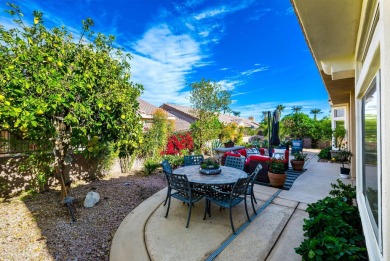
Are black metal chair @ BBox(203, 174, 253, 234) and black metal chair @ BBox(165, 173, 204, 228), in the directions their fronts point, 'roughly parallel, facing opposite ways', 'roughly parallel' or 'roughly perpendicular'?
roughly perpendicular

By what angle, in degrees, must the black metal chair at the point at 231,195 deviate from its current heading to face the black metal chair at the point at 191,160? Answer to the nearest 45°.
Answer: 0° — it already faces it

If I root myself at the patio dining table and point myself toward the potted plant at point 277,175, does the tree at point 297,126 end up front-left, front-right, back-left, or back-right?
front-left

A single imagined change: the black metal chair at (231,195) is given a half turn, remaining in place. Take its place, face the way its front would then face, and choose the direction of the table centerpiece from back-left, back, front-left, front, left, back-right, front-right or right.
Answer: back

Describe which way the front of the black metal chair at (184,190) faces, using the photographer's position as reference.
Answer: facing away from the viewer and to the right of the viewer

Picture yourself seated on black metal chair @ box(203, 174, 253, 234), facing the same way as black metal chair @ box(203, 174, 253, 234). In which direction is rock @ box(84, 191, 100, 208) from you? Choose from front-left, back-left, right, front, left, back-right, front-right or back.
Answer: front-left

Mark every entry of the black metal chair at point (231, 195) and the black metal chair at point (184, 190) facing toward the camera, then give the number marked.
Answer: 0

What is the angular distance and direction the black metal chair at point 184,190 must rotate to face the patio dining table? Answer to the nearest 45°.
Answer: approximately 45° to its right

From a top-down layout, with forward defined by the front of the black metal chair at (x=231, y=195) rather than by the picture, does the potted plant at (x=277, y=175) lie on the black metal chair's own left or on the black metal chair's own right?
on the black metal chair's own right

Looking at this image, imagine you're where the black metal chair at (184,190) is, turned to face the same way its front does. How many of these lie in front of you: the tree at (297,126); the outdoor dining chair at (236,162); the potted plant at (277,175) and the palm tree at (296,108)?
4

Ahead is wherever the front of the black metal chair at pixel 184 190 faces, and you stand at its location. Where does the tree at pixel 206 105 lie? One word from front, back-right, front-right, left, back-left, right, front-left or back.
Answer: front-left

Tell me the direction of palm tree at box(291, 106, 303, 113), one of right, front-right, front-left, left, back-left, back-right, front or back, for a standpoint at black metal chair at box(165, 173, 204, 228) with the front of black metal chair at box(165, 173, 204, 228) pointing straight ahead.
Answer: front

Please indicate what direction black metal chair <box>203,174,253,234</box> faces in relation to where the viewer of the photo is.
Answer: facing away from the viewer and to the left of the viewer

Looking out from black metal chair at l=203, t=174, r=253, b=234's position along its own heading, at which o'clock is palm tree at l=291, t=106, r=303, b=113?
The palm tree is roughly at 2 o'clock from the black metal chair.

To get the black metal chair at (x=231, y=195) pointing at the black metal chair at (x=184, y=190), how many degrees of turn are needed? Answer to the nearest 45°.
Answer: approximately 45° to its left

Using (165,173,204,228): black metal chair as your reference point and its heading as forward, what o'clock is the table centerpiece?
The table centerpiece is roughly at 12 o'clock from the black metal chair.

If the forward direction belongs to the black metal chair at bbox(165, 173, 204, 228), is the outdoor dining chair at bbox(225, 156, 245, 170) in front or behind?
in front

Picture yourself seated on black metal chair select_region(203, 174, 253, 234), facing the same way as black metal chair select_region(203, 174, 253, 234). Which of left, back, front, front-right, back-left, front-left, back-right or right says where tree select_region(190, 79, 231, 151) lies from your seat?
front-right
